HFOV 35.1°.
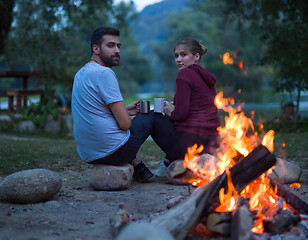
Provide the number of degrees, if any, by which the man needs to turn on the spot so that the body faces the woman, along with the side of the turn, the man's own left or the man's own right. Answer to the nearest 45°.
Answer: approximately 45° to the man's own right

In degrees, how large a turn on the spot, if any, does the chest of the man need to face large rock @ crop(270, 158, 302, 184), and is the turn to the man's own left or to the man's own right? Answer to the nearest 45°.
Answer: approximately 45° to the man's own right

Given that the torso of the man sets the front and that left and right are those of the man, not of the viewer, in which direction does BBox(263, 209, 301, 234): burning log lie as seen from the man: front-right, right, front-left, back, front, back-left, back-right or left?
right

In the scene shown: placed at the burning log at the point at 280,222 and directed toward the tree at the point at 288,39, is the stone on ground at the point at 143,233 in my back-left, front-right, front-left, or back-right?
back-left

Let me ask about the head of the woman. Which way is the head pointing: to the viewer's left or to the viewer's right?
to the viewer's left

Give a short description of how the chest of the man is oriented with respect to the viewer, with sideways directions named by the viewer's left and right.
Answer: facing away from the viewer and to the right of the viewer

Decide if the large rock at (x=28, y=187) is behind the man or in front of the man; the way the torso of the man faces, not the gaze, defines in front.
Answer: behind

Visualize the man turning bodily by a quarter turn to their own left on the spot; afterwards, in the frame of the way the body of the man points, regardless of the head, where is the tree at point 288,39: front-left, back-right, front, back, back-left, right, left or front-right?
right

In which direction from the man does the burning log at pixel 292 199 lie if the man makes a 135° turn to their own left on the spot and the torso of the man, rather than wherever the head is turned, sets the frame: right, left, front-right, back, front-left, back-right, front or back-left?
back-left

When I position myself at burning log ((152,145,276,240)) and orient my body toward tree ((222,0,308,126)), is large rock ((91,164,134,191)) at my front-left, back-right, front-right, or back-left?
front-left

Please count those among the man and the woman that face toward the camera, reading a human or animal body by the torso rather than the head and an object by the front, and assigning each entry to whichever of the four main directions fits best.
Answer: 0
